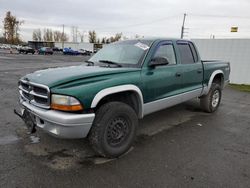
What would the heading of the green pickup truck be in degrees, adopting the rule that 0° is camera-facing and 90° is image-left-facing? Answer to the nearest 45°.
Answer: approximately 45°

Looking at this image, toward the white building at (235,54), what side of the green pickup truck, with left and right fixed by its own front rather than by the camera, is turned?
back
